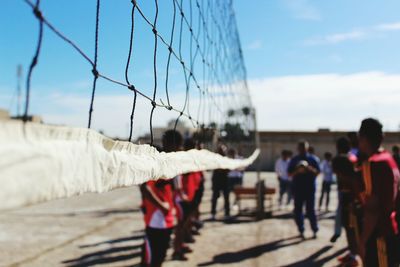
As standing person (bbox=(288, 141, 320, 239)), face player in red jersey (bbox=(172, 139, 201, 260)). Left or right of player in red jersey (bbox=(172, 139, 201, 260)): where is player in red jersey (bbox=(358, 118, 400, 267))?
left

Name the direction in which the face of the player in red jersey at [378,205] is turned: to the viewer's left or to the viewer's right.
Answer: to the viewer's left

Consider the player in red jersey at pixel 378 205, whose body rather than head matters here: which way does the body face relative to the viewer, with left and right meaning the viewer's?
facing to the left of the viewer

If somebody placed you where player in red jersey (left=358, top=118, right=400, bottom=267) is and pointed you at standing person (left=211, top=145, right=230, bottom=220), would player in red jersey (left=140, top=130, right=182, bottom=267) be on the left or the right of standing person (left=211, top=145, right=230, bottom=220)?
left

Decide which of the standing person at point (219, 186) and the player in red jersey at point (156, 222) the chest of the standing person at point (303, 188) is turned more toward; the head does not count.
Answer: the player in red jersey

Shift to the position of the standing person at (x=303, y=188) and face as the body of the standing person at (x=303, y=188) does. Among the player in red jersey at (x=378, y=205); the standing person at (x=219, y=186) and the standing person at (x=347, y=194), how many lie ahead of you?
2

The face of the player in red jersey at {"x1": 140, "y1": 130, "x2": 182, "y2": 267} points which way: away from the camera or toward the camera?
away from the camera
